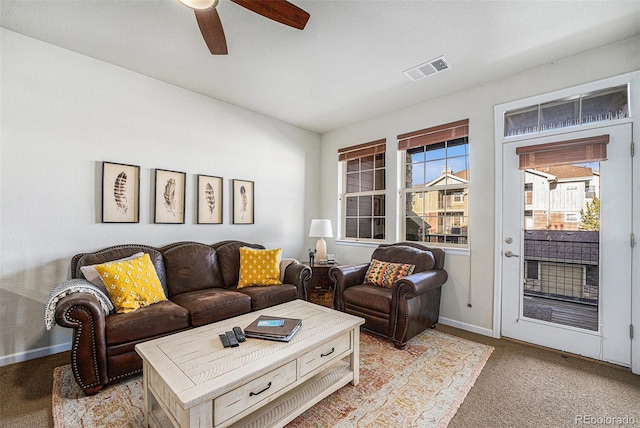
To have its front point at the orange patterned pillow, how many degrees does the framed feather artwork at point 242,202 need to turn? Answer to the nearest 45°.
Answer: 0° — it already faces it

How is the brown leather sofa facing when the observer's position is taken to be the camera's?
facing the viewer and to the right of the viewer

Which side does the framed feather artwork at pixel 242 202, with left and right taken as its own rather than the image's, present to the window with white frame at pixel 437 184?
front

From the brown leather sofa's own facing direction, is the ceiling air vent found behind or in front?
in front

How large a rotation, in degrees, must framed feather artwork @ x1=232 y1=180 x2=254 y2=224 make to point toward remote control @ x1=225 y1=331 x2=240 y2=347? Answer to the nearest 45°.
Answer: approximately 45° to its right

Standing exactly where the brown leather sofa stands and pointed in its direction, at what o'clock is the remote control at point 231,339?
The remote control is roughly at 1 o'clock from the brown leather sofa.

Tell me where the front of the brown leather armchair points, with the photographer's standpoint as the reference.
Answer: facing the viewer and to the left of the viewer

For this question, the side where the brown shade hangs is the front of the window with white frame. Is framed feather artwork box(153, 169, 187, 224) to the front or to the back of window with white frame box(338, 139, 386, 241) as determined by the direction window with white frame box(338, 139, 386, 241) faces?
to the front

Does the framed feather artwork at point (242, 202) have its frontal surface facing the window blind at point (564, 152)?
yes

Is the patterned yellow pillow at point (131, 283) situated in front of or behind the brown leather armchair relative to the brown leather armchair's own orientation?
in front

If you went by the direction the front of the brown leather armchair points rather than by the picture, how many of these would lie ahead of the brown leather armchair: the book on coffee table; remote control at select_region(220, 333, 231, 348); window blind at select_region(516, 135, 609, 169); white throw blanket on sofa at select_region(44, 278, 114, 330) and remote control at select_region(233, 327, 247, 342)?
4
